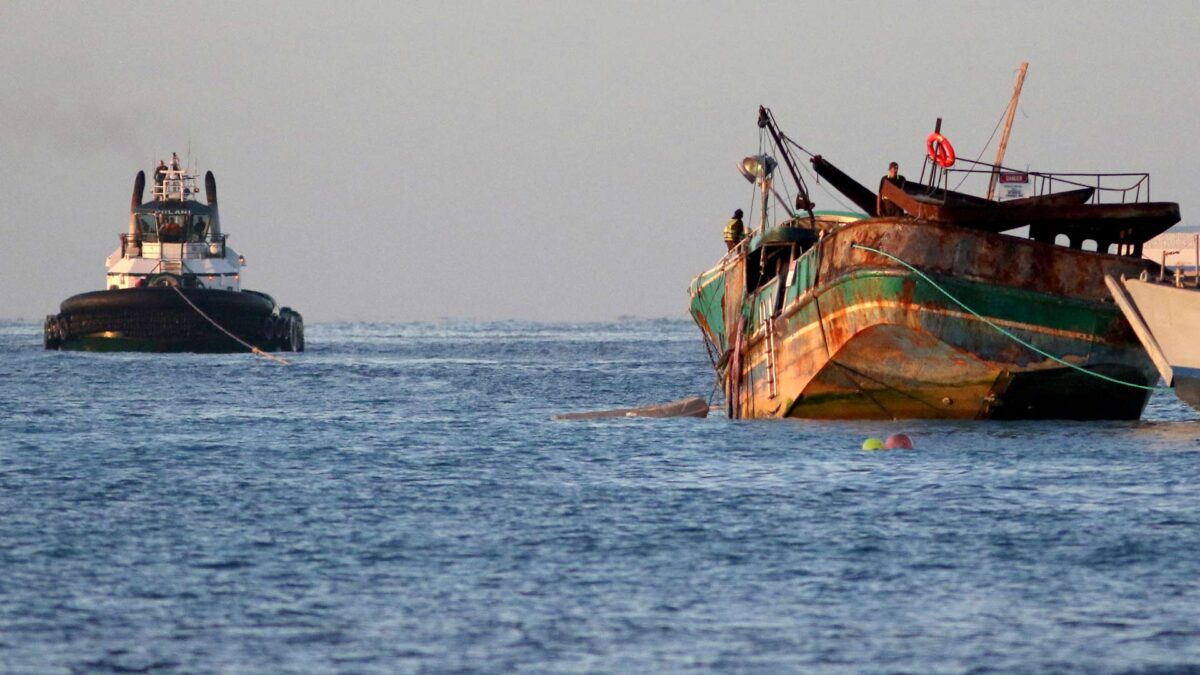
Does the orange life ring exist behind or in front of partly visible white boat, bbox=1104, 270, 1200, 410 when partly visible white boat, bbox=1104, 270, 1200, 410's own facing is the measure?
in front

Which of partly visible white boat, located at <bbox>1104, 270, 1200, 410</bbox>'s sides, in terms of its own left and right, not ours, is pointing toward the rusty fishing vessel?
front

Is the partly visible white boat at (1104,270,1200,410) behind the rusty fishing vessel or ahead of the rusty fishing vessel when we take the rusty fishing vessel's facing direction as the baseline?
behind

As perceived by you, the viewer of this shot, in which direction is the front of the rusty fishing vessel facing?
facing away from the viewer and to the left of the viewer

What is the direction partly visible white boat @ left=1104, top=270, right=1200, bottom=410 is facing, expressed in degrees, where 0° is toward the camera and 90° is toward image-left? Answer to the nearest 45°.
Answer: approximately 90°
